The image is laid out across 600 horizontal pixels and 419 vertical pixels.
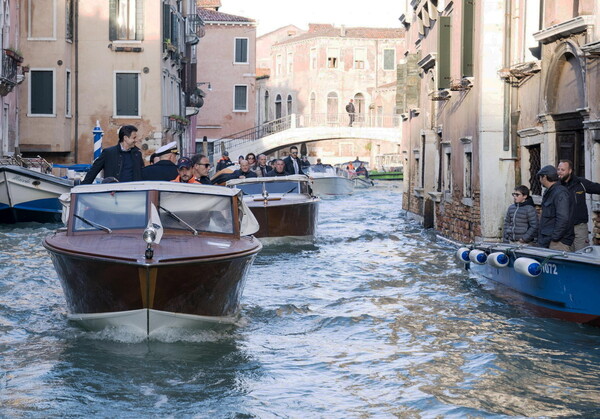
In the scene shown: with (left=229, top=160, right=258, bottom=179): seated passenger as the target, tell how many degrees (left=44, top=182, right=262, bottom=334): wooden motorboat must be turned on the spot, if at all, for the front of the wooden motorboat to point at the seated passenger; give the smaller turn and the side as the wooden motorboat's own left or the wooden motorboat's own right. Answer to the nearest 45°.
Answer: approximately 180°

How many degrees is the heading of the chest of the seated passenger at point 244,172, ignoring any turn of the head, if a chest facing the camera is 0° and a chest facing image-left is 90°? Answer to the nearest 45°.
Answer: approximately 0°

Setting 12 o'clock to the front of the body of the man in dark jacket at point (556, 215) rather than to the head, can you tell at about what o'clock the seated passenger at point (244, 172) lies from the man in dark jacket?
The seated passenger is roughly at 2 o'clock from the man in dark jacket.

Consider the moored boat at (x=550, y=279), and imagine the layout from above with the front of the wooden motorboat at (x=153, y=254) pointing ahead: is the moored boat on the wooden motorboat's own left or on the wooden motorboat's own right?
on the wooden motorboat's own left

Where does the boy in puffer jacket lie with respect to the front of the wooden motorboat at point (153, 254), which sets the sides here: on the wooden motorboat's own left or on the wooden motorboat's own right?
on the wooden motorboat's own left

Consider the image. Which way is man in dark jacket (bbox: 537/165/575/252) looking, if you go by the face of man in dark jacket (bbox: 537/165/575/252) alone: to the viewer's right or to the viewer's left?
to the viewer's left

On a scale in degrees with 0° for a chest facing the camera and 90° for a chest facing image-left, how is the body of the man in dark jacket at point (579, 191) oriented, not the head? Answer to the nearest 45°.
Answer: approximately 45°

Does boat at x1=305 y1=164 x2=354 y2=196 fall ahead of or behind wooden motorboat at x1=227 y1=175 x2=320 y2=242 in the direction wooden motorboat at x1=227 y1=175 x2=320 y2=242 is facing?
behind
